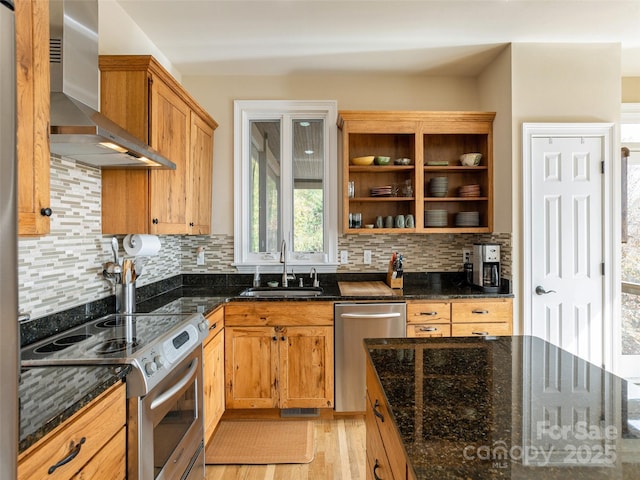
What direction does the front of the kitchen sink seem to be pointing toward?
toward the camera

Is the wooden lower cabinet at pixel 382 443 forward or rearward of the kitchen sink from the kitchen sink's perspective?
forward

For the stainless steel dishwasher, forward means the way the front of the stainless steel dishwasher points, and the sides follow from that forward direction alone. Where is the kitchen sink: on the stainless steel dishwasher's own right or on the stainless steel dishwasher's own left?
on the stainless steel dishwasher's own right

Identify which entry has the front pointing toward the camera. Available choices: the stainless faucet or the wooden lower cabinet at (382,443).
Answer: the stainless faucet

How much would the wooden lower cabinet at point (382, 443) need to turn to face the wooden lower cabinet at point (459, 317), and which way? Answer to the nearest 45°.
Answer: approximately 90° to its right

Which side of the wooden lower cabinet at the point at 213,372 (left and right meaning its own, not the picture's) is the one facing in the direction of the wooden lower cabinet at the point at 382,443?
right

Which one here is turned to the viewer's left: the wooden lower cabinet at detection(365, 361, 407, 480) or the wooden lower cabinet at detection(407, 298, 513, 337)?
the wooden lower cabinet at detection(365, 361, 407, 480)

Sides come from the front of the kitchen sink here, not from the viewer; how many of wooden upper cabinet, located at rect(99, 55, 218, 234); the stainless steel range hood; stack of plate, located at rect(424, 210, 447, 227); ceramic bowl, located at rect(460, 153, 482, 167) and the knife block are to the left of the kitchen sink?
3

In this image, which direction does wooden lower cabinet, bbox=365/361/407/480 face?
to the viewer's left

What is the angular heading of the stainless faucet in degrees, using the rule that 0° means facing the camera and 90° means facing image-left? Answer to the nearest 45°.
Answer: approximately 0°

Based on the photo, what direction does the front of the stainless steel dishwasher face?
toward the camera

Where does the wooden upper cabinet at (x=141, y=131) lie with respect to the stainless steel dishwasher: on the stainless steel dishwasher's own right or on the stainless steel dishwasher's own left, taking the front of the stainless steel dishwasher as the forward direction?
on the stainless steel dishwasher's own right

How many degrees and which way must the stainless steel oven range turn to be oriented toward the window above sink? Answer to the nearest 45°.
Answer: approximately 90° to its left

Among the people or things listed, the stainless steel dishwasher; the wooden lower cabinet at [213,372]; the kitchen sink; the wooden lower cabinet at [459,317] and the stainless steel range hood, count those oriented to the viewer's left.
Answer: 0

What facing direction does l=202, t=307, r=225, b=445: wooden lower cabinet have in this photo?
to the viewer's right

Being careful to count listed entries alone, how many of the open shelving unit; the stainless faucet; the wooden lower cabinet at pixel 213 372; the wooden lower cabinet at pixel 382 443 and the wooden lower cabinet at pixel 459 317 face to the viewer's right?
1

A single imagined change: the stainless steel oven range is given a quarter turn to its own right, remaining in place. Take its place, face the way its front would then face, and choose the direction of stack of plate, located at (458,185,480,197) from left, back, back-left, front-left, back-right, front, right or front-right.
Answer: back-left

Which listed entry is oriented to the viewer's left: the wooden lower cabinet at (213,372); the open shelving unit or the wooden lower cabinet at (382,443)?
the wooden lower cabinet at (382,443)
